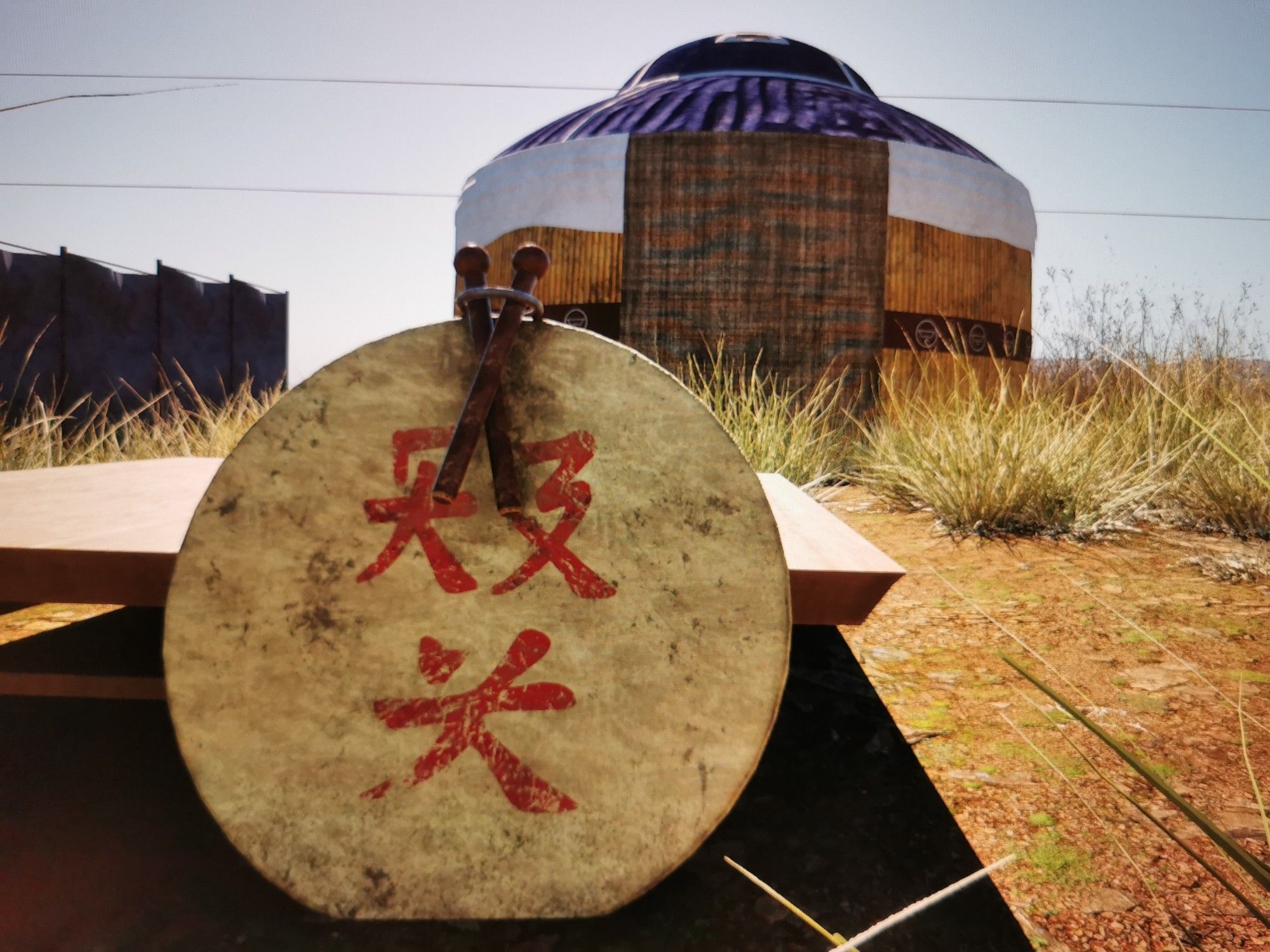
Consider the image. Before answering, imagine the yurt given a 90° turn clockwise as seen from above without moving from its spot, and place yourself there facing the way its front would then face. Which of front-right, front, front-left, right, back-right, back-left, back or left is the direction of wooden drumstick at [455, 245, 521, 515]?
left

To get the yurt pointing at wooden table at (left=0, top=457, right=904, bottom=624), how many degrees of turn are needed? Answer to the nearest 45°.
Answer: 0° — it already faces it

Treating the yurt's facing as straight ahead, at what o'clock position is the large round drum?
The large round drum is roughly at 12 o'clock from the yurt.

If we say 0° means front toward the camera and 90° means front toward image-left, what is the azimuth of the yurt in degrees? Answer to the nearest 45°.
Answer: approximately 0°

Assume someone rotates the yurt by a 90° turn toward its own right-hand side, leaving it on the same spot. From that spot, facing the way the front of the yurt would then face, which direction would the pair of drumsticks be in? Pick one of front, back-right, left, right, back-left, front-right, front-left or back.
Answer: left

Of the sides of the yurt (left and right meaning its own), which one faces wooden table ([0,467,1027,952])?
front
